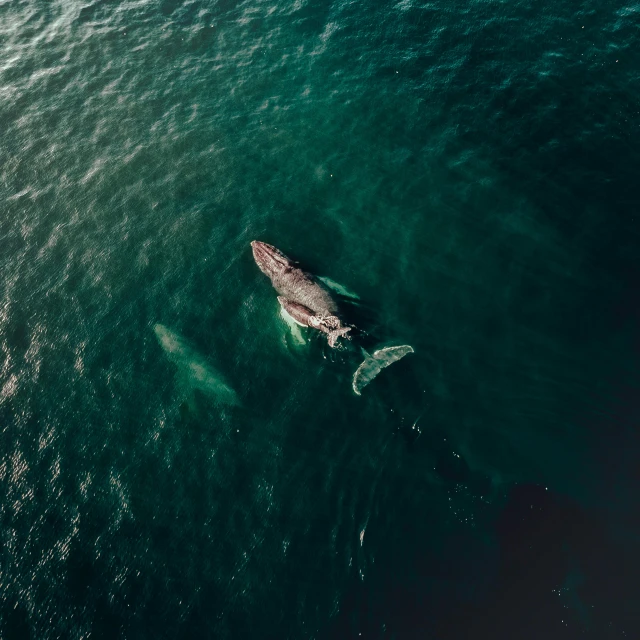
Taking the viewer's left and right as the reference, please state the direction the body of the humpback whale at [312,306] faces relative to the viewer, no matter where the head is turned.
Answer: facing away from the viewer and to the left of the viewer
